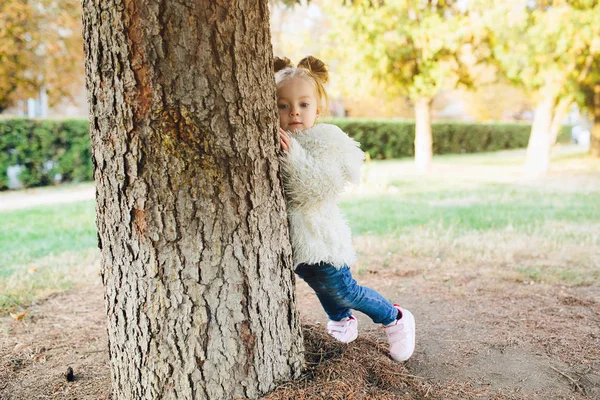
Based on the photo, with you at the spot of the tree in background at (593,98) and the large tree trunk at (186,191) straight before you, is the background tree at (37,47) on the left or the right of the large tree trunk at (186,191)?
right

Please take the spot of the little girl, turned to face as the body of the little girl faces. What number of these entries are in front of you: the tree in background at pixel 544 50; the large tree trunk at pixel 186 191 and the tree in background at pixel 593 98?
1

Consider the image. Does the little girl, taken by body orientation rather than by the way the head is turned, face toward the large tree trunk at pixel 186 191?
yes

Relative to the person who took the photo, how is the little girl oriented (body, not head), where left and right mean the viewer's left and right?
facing the viewer and to the left of the viewer

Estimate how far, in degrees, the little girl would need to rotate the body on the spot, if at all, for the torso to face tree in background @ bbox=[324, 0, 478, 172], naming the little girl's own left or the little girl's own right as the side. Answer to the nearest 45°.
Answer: approximately 135° to the little girl's own right

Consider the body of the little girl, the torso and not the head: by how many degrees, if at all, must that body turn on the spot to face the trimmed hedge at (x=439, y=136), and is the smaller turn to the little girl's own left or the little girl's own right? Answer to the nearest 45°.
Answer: approximately 135° to the little girl's own right

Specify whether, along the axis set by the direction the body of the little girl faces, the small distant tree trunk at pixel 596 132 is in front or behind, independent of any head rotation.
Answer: behind
